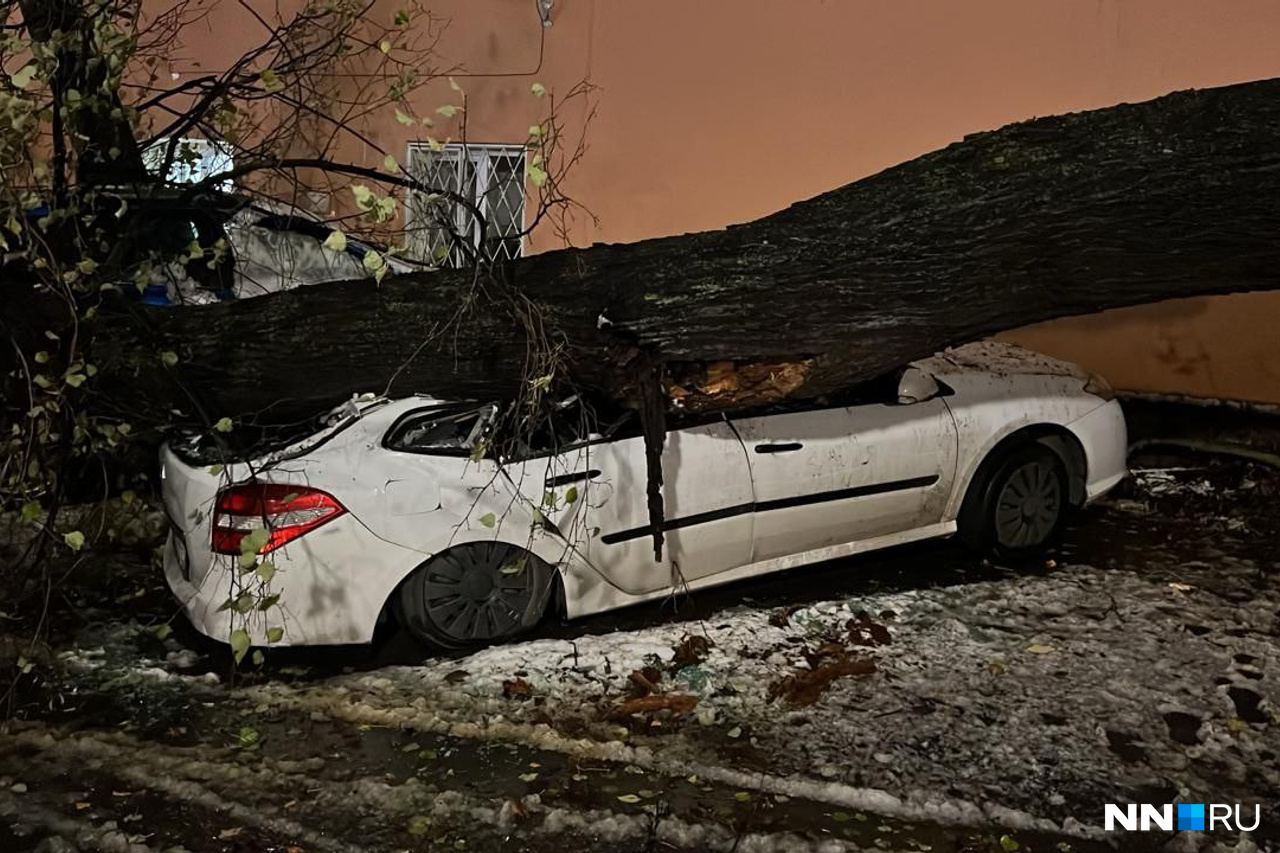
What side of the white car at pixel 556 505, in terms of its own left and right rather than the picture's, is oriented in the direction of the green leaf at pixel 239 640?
back

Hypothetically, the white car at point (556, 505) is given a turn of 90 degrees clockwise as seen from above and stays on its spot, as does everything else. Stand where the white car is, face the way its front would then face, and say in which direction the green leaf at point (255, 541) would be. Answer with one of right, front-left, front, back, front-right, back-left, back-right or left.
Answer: right

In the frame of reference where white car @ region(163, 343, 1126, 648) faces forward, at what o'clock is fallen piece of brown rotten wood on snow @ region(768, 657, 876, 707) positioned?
The fallen piece of brown rotten wood on snow is roughly at 2 o'clock from the white car.

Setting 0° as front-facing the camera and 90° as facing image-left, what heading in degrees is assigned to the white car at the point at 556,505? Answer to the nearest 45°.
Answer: approximately 225°
